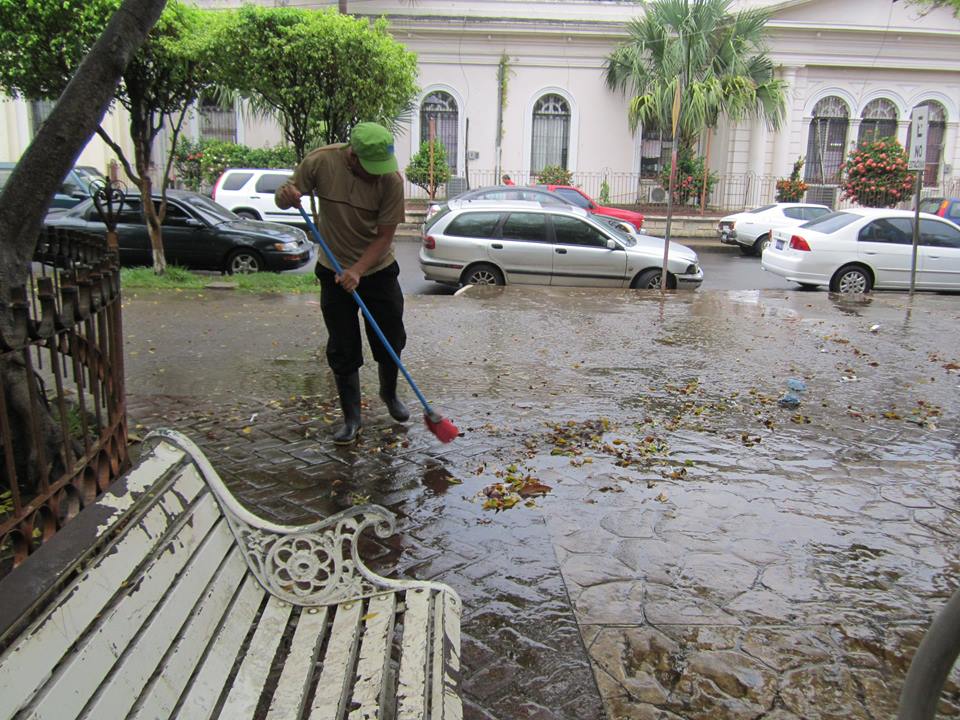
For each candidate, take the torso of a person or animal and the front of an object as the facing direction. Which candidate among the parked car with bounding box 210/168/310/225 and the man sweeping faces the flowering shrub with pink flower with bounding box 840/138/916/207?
the parked car

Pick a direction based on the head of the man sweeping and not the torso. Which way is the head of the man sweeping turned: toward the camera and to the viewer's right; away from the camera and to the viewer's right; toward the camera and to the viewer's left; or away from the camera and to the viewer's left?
toward the camera and to the viewer's right

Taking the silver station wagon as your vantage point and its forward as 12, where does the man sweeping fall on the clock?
The man sweeping is roughly at 3 o'clock from the silver station wagon.

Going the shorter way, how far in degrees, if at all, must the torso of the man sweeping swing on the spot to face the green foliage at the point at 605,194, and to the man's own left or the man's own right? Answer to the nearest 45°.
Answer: approximately 180°

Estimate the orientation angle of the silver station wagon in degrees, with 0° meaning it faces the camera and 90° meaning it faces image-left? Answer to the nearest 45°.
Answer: approximately 270°

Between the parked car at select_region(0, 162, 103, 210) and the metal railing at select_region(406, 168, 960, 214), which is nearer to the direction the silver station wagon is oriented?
the metal railing

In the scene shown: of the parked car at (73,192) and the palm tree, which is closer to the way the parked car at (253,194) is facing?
the palm tree

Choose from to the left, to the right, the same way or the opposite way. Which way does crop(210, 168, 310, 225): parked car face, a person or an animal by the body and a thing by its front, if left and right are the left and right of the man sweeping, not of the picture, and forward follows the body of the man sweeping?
to the left

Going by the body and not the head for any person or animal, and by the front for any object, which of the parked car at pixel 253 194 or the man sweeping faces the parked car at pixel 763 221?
the parked car at pixel 253 194

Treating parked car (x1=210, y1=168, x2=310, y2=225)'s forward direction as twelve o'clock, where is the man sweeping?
The man sweeping is roughly at 3 o'clock from the parked car.

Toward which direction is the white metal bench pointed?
to the viewer's right

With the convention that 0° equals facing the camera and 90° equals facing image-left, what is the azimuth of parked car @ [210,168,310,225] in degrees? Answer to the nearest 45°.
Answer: approximately 270°
